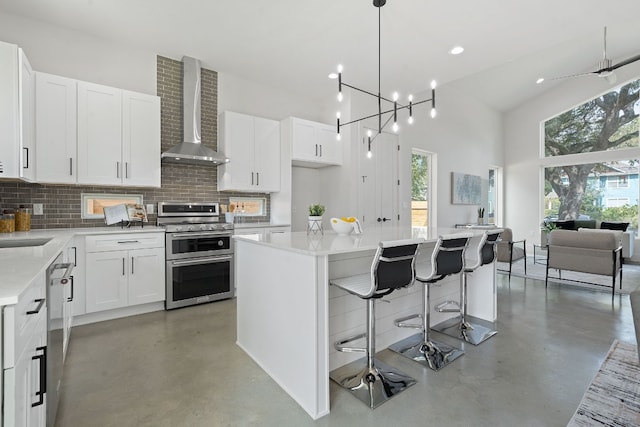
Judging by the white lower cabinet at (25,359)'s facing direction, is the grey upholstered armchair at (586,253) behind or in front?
in front

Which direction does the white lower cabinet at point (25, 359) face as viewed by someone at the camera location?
facing to the right of the viewer

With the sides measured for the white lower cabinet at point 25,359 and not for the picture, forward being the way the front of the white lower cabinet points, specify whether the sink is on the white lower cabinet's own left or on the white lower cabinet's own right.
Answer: on the white lower cabinet's own left

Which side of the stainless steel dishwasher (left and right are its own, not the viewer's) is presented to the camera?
right

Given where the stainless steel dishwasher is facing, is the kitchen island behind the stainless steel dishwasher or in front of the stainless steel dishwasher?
in front

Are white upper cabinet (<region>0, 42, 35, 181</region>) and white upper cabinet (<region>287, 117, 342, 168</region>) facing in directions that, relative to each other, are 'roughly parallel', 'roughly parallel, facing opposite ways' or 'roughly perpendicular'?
roughly perpendicular

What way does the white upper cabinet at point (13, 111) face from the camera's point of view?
to the viewer's right

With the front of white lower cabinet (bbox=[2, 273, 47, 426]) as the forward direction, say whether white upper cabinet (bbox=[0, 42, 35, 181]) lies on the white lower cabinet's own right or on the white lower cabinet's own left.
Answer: on the white lower cabinet's own left

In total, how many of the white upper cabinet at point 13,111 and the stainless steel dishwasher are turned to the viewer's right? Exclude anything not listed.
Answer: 2

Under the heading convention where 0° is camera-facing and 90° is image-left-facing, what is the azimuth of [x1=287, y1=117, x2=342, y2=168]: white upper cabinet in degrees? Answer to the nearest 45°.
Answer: approximately 315°

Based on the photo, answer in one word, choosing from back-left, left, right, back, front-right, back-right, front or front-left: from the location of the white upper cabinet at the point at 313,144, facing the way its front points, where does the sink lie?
right

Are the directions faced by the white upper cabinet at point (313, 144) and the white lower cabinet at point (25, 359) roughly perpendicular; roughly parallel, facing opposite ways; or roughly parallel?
roughly perpendicular

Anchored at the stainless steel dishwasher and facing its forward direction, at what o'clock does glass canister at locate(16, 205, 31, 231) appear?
The glass canister is roughly at 9 o'clock from the stainless steel dishwasher.
